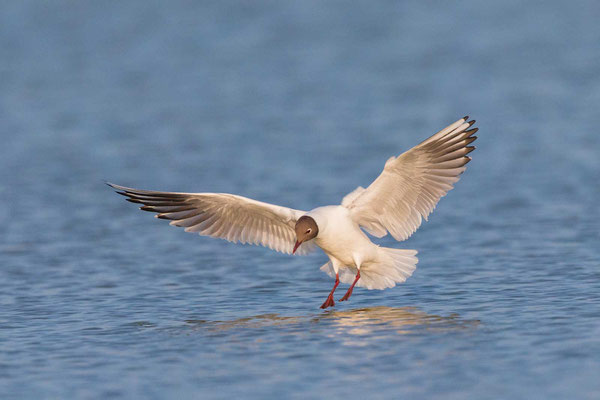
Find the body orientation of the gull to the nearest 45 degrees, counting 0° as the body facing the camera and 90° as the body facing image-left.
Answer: approximately 45°
